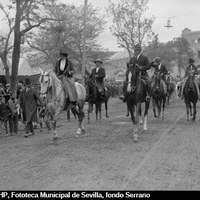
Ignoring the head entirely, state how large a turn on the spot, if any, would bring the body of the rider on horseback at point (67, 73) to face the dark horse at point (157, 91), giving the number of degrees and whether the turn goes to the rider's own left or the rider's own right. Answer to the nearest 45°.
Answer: approximately 180°

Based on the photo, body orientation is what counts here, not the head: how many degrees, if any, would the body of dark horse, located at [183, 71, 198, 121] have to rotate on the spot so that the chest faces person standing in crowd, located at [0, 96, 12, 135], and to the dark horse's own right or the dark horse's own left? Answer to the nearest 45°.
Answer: approximately 45° to the dark horse's own right

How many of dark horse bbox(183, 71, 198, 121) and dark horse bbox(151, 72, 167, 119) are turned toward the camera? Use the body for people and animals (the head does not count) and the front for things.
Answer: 2

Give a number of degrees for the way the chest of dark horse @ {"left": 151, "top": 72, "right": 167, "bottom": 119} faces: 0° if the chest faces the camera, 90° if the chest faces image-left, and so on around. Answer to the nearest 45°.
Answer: approximately 0°

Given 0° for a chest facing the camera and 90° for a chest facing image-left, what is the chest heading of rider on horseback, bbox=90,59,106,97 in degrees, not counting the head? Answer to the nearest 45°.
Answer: approximately 45°

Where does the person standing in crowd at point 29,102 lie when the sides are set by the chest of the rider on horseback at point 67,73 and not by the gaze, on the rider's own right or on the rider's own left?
on the rider's own right

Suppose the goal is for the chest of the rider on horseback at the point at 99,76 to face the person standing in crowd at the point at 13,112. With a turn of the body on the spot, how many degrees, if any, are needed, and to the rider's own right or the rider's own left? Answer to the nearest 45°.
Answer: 0° — they already face them

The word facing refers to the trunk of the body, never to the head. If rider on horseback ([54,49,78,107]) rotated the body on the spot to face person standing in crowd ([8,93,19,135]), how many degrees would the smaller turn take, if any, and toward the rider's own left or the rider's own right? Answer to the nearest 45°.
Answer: approximately 90° to the rider's own right
